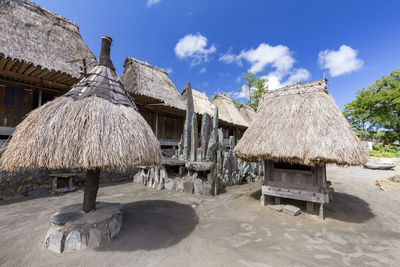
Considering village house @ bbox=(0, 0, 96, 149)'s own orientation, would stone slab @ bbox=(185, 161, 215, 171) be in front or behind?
in front

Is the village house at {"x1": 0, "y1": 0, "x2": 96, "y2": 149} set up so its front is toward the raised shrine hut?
yes

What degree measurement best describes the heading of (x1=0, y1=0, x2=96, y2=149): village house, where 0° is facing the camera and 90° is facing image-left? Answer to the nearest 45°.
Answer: approximately 315°

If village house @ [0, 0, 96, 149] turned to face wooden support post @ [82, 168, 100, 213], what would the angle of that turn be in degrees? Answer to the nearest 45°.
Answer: approximately 45° to its right

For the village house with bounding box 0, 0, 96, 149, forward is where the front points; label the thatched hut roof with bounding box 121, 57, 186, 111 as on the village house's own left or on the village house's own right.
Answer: on the village house's own left
